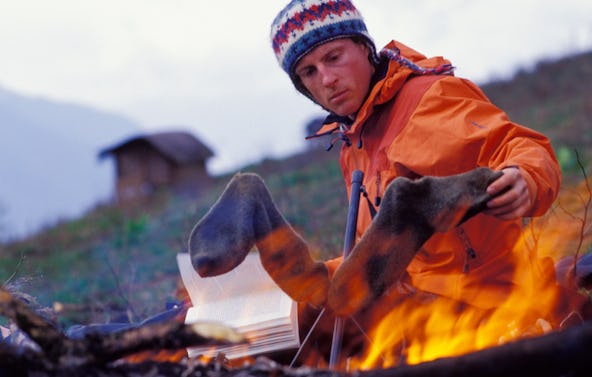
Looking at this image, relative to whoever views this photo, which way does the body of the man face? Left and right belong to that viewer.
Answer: facing the viewer and to the left of the viewer

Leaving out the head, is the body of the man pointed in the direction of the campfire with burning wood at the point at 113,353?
yes

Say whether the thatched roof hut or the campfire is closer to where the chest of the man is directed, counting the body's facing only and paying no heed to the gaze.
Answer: the campfire

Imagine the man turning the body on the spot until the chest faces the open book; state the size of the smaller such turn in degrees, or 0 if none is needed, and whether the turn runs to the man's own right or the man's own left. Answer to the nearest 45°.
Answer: approximately 45° to the man's own right

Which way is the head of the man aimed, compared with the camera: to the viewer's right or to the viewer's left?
to the viewer's left

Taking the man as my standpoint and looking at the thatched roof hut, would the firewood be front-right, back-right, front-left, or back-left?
back-left

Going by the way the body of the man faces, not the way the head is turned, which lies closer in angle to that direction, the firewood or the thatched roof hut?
the firewood

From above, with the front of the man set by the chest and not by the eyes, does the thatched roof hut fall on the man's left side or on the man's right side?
on the man's right side

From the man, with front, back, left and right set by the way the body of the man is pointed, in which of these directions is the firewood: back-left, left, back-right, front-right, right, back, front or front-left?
front
